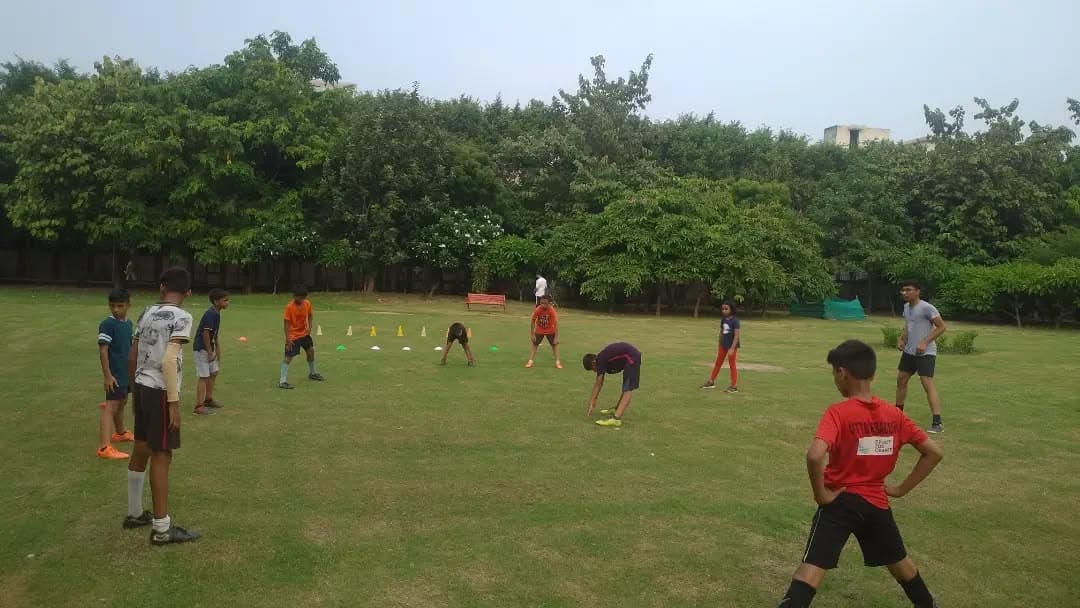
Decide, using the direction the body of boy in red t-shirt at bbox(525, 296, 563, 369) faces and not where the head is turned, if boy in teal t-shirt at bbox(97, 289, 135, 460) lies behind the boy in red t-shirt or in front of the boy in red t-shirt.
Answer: in front

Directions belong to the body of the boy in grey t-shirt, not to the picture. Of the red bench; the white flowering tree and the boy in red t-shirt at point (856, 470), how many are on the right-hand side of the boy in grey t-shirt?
2

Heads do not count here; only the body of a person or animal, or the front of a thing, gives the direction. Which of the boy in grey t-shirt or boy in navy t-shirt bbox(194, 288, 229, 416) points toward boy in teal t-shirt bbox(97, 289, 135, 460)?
the boy in grey t-shirt

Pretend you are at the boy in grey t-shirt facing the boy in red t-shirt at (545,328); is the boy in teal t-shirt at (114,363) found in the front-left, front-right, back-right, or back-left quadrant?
front-left

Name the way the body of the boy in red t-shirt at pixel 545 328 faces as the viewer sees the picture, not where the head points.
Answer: toward the camera

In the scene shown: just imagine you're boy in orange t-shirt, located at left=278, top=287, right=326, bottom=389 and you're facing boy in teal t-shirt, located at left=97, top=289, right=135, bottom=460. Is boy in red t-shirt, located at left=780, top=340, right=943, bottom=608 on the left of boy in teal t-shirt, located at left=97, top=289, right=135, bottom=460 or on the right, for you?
left

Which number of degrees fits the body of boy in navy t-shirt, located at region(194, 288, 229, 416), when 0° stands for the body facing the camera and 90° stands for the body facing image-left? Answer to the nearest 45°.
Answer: approximately 270°

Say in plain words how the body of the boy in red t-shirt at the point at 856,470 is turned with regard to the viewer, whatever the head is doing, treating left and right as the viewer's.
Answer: facing away from the viewer and to the left of the viewer

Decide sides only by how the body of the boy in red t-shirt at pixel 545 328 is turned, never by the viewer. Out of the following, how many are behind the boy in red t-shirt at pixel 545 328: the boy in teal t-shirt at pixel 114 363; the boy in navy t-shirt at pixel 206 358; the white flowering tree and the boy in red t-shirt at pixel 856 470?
1

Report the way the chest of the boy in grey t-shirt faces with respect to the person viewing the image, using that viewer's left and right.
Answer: facing the viewer and to the left of the viewer

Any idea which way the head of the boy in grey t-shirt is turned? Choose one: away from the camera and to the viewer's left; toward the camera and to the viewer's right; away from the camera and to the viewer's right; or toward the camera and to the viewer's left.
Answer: toward the camera and to the viewer's left

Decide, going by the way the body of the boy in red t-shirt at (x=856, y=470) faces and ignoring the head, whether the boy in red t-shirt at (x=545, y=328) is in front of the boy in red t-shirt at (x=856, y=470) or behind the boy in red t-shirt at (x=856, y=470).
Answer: in front

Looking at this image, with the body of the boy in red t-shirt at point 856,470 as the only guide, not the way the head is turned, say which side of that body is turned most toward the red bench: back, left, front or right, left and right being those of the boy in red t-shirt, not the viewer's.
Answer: front
